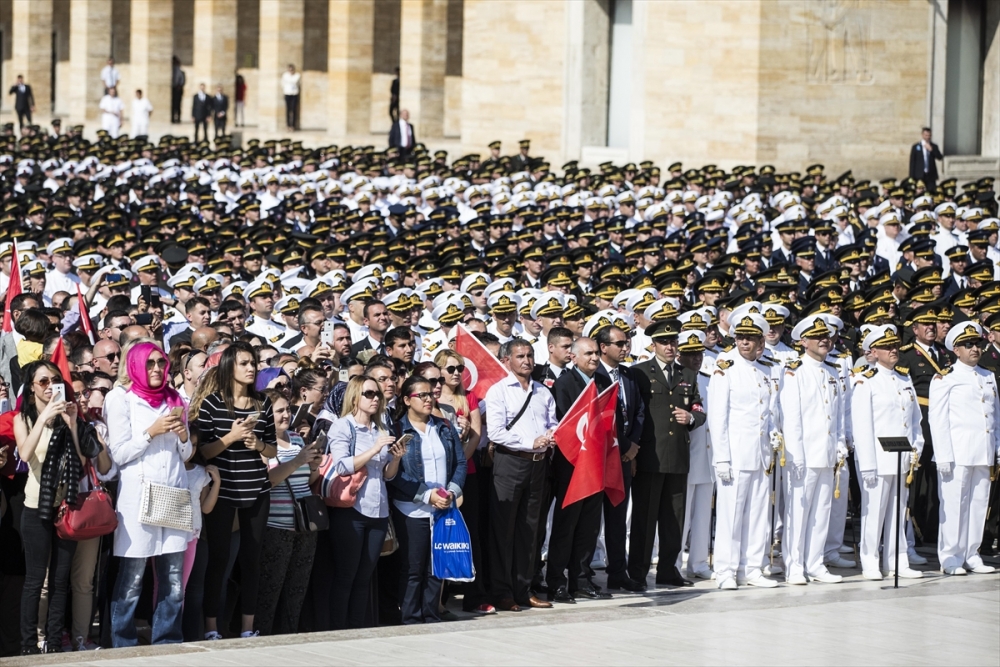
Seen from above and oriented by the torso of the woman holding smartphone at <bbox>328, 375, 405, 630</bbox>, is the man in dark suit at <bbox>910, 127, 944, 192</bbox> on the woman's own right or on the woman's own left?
on the woman's own left

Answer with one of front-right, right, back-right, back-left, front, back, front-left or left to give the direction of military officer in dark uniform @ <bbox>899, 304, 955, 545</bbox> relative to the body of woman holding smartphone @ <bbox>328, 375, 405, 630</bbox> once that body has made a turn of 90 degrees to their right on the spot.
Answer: back

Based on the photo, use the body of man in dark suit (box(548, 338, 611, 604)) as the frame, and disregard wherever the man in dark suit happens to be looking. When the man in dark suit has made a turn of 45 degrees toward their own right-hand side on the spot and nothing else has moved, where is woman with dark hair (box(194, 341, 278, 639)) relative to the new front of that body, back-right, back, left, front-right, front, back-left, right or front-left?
front-right

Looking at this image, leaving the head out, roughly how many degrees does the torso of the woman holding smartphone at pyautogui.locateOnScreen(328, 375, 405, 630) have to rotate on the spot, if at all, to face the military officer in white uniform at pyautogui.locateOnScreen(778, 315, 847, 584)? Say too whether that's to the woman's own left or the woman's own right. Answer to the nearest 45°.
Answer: approximately 90° to the woman's own left

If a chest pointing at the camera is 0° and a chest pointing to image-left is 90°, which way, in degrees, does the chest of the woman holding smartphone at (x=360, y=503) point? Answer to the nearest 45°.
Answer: approximately 315°

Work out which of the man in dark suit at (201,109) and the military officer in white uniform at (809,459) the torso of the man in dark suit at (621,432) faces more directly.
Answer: the military officer in white uniform

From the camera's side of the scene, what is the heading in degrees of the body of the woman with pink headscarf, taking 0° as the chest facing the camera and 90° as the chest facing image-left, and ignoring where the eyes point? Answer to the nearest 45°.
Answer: approximately 315°

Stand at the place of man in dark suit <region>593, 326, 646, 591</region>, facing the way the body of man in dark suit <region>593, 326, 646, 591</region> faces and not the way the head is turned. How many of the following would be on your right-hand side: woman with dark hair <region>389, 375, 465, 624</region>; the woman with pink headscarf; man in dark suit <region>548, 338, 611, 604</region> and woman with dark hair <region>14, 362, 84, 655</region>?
4

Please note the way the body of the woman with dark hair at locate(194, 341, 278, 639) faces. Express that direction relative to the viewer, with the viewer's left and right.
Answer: facing the viewer and to the right of the viewer

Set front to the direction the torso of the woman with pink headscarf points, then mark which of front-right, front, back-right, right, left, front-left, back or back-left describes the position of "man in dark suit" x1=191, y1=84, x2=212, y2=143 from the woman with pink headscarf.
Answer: back-left
